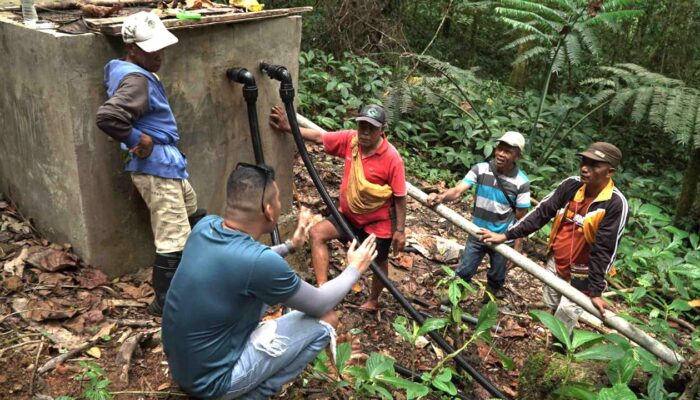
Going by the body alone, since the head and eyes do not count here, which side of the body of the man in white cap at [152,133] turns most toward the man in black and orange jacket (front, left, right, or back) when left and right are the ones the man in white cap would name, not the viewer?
front

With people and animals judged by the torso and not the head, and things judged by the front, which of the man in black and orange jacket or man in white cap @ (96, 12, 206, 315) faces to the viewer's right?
the man in white cap

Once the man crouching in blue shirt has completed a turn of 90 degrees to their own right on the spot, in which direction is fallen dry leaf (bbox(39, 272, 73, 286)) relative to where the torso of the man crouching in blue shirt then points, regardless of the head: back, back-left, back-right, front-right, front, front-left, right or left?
back

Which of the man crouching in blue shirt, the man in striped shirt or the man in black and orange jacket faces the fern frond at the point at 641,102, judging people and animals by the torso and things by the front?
the man crouching in blue shirt

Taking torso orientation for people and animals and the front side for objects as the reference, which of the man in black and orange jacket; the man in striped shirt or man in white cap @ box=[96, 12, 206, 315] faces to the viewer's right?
the man in white cap

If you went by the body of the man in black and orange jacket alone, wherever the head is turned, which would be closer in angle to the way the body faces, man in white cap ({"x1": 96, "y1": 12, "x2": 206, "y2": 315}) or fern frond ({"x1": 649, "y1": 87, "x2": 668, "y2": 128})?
the man in white cap

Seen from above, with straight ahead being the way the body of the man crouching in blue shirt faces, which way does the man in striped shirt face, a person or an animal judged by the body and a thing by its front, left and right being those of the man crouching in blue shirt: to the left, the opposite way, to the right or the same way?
the opposite way

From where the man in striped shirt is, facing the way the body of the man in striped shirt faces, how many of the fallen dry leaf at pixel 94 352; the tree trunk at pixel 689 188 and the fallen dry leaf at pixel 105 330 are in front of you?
2

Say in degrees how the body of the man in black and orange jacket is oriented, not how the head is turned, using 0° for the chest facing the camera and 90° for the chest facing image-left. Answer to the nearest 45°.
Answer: approximately 45°

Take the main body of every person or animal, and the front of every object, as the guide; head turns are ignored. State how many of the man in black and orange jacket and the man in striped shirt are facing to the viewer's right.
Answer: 0

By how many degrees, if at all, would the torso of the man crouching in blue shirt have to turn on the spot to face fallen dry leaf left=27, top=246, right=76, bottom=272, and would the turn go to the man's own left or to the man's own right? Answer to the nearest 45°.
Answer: approximately 90° to the man's own left

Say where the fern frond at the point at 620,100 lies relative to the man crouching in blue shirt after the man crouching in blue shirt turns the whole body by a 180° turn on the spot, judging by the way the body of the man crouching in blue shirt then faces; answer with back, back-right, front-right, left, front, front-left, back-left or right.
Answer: back

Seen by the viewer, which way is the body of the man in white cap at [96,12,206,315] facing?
to the viewer's right

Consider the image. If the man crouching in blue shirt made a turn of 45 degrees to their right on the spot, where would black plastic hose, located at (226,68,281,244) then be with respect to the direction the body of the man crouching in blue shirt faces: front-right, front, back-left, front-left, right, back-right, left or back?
left

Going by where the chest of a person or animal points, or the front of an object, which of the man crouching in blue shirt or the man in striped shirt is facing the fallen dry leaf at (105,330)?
the man in striped shirt

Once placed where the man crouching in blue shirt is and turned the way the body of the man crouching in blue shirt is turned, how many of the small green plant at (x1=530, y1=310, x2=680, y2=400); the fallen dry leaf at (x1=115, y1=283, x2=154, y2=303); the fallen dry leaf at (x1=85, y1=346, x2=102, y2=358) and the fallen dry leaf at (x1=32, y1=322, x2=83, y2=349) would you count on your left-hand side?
3

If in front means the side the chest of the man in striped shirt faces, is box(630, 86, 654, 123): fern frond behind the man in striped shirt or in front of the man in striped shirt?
behind
